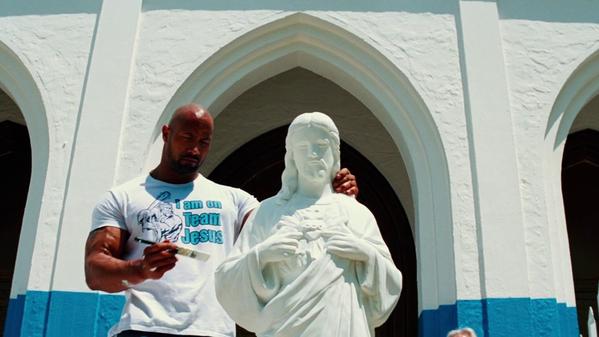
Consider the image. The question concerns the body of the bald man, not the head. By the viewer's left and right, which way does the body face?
facing the viewer

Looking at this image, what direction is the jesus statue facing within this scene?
toward the camera

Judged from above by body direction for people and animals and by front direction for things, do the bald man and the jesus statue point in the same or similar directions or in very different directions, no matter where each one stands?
same or similar directions

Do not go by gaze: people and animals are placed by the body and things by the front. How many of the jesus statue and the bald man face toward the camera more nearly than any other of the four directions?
2
